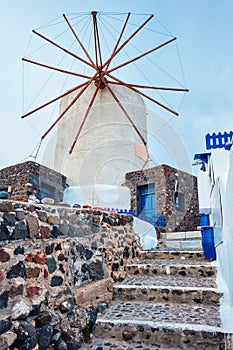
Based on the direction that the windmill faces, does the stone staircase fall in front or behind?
in front

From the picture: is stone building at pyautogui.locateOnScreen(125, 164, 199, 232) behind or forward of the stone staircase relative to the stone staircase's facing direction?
behind

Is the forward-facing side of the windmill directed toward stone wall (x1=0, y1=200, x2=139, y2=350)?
yes

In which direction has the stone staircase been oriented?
toward the camera

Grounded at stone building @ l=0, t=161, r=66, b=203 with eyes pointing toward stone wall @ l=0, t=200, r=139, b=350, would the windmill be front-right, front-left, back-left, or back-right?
back-left

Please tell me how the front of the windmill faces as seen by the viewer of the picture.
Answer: facing the viewer

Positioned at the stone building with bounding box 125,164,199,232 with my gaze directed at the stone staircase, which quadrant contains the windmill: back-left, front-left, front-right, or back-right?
back-right

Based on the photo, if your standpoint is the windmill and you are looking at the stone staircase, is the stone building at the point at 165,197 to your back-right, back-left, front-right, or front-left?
front-left

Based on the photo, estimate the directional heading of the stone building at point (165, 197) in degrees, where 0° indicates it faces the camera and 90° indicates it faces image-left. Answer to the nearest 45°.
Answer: approximately 45°

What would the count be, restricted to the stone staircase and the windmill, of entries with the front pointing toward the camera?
2

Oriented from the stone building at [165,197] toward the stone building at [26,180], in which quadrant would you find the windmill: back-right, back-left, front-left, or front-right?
front-right
